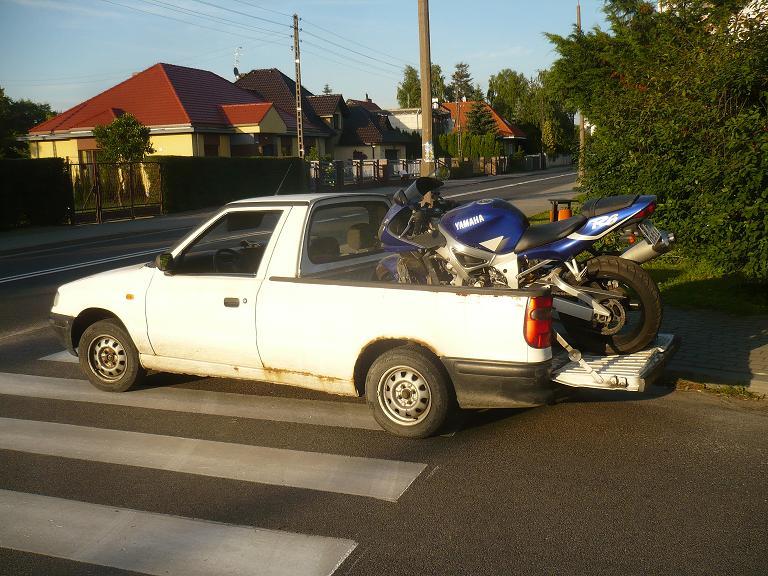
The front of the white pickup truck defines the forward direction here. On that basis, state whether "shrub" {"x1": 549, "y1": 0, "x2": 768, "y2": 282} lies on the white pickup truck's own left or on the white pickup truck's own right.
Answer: on the white pickup truck's own right

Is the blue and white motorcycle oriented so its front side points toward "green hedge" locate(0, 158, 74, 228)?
yes

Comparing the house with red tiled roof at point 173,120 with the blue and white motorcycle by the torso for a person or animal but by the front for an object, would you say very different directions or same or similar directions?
very different directions

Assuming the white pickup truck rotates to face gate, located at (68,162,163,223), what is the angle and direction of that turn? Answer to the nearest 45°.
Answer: approximately 45° to its right

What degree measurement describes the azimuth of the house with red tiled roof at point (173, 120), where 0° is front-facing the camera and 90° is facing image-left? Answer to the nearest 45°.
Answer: approximately 315°

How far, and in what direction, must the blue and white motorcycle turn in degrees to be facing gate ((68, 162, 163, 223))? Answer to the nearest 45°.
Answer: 0° — it already faces it

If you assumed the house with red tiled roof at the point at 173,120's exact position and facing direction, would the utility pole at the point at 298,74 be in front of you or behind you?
in front

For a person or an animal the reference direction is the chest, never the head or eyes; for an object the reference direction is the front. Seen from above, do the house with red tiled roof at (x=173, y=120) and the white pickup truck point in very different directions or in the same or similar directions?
very different directions

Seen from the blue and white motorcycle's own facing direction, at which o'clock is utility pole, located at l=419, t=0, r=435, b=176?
The utility pole is roughly at 1 o'clock from the blue and white motorcycle.

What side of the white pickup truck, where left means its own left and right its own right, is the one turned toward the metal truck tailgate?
back

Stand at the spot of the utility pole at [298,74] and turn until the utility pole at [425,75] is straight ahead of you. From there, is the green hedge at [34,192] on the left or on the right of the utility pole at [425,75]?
right

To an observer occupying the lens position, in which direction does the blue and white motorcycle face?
facing away from the viewer and to the left of the viewer
